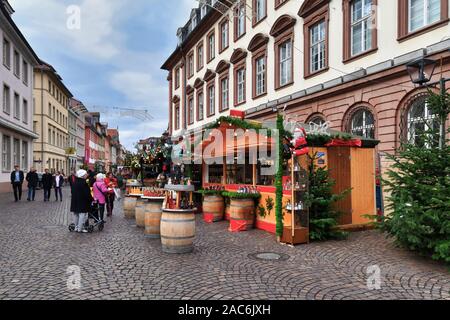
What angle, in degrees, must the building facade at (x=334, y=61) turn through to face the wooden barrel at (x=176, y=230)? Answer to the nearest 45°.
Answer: approximately 45° to its left

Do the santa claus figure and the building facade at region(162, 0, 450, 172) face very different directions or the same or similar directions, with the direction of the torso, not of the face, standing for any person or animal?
same or similar directions

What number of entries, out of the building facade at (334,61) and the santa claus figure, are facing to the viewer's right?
0

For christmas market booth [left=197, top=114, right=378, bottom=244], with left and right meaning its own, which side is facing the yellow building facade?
right

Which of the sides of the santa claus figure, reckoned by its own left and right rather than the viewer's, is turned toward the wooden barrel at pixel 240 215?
right

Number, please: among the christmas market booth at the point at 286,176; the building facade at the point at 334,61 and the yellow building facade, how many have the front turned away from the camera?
0

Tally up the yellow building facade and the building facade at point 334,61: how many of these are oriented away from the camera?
0

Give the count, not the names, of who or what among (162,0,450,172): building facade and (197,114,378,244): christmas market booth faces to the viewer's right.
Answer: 0

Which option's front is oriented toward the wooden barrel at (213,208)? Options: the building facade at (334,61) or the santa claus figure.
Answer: the building facade

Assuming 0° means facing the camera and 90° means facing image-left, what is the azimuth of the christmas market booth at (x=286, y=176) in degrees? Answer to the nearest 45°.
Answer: approximately 45°

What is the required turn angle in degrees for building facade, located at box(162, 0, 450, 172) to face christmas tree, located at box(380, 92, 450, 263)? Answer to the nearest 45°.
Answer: approximately 45° to its left

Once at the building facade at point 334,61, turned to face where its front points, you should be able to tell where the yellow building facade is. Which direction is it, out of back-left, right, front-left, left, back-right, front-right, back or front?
right

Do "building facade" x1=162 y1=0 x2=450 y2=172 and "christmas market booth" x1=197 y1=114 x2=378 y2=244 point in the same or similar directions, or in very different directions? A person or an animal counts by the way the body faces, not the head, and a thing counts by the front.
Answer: same or similar directions

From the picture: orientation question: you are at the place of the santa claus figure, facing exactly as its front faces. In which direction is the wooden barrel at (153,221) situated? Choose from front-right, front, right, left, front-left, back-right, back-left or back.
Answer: front-right

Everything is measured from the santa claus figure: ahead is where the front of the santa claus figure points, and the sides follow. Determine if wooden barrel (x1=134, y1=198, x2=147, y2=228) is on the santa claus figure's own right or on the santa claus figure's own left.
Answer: on the santa claus figure's own right

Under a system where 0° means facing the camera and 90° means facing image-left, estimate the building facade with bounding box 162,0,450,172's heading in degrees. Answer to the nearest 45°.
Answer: approximately 45°

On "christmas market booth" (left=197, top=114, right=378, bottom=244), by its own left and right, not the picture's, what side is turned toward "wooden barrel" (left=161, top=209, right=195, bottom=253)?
front

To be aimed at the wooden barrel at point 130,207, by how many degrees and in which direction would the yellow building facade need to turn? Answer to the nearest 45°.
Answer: approximately 45° to its right

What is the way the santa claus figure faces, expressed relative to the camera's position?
facing the viewer and to the left of the viewer
